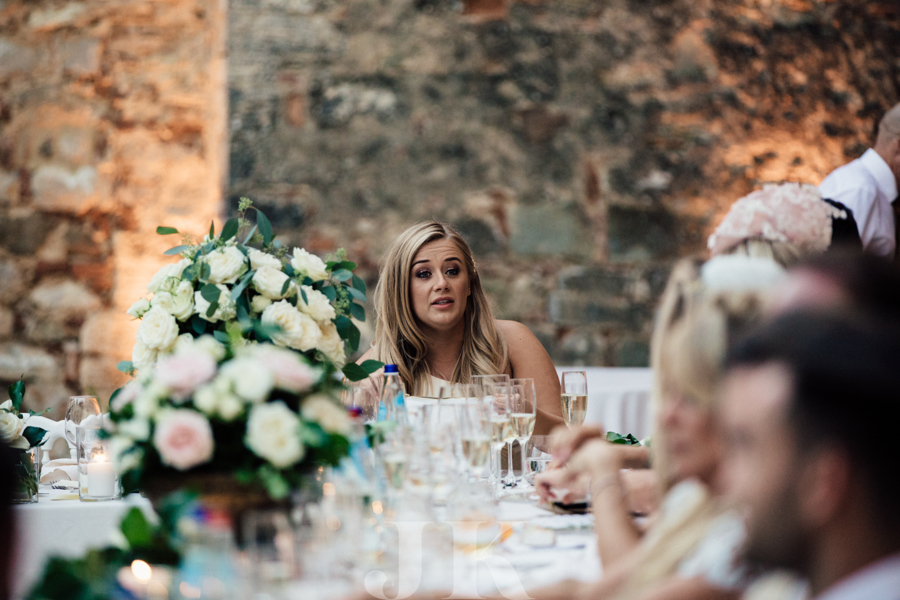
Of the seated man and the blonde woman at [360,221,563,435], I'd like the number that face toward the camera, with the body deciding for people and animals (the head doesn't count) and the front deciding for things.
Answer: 1

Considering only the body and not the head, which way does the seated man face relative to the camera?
to the viewer's left

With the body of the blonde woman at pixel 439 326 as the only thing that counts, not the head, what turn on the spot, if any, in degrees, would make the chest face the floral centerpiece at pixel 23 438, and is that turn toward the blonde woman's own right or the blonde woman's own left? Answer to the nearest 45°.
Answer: approximately 45° to the blonde woman's own right

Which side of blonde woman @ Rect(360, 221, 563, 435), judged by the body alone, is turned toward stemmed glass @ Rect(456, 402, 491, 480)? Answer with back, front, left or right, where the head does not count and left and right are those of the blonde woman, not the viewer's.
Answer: front

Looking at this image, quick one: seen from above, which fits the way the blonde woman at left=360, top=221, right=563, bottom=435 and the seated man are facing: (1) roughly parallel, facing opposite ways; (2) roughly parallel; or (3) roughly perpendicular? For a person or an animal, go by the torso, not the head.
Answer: roughly perpendicular

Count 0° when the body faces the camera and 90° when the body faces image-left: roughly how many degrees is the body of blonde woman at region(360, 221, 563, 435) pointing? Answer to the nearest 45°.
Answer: approximately 0°

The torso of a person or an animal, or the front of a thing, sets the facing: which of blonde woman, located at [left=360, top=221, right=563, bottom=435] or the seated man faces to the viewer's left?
the seated man

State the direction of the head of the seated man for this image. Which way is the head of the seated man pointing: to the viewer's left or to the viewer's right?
to the viewer's left
